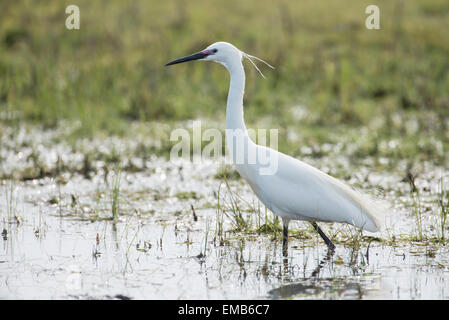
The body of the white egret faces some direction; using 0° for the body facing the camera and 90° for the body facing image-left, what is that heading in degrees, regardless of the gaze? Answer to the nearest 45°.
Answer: approximately 90°
